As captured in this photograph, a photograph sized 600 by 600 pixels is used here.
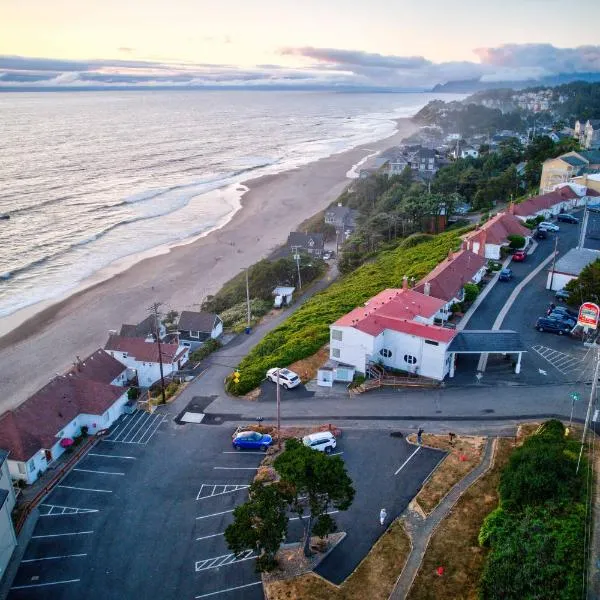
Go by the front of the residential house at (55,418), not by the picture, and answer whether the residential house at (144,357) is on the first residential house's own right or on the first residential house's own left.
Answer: on the first residential house's own left

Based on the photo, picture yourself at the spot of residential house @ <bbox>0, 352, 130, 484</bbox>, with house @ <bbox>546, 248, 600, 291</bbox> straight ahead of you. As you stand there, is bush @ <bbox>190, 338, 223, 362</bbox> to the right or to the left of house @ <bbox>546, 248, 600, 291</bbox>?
left

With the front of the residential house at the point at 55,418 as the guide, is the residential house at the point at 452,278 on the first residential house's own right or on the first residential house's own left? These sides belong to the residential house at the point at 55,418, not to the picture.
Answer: on the first residential house's own left

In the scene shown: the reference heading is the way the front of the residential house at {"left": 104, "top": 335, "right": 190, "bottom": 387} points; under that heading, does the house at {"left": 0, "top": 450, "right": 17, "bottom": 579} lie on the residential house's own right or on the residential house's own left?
on the residential house's own right

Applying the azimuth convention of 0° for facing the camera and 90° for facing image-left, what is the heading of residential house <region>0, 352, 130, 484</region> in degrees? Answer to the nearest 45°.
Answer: approximately 315°
